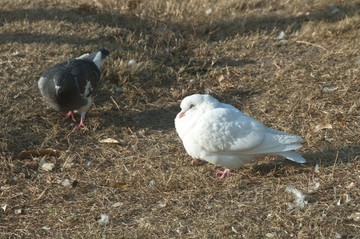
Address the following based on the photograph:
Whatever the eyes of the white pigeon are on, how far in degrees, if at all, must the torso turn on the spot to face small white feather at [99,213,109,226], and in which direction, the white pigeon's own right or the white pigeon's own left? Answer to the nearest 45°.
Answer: approximately 45° to the white pigeon's own left

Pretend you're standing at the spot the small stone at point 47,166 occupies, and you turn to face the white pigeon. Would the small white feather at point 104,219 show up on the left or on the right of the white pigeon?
right

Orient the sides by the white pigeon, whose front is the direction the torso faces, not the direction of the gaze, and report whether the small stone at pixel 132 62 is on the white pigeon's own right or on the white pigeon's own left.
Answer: on the white pigeon's own right

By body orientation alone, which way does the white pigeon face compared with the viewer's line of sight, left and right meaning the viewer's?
facing to the left of the viewer

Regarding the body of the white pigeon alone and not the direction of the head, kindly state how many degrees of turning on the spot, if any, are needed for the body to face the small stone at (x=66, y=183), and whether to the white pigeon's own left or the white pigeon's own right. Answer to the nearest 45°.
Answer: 0° — it already faces it

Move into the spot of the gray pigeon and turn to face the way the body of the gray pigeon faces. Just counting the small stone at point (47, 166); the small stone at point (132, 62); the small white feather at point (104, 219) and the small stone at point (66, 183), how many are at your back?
1

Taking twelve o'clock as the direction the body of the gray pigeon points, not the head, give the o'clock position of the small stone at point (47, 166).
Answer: The small stone is roughly at 11 o'clock from the gray pigeon.

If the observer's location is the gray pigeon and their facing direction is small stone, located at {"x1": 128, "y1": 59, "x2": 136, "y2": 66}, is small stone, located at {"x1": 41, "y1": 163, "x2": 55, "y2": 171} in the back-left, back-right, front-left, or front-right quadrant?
back-right

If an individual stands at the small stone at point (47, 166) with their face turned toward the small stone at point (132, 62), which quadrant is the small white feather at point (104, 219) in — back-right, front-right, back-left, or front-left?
back-right

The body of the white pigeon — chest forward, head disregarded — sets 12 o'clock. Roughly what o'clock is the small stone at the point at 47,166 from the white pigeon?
The small stone is roughly at 12 o'clock from the white pigeon.
